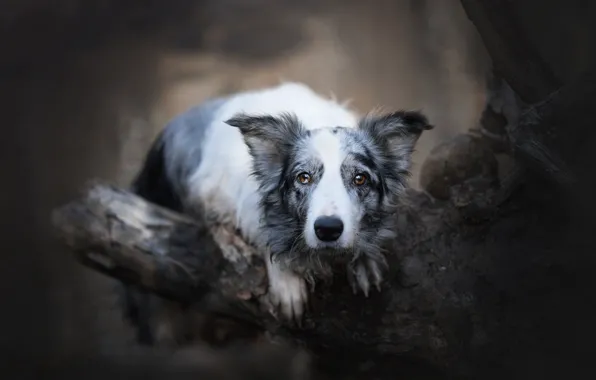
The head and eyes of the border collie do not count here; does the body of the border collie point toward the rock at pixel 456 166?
no

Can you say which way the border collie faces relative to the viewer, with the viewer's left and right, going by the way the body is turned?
facing the viewer and to the right of the viewer
